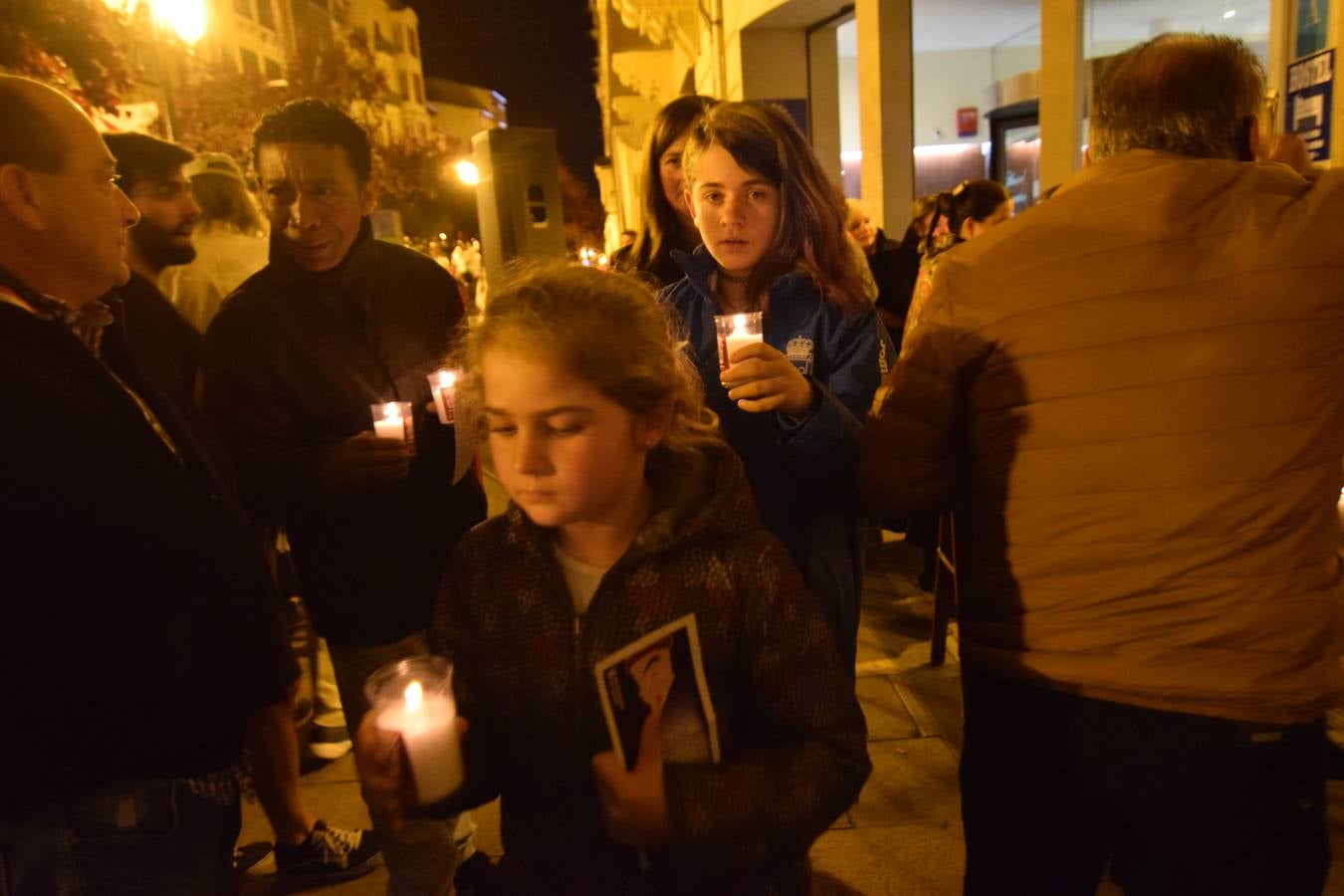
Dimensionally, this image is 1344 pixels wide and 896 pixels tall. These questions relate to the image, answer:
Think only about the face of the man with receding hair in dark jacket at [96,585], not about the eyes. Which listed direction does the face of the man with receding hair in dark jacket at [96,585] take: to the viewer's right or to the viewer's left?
to the viewer's right

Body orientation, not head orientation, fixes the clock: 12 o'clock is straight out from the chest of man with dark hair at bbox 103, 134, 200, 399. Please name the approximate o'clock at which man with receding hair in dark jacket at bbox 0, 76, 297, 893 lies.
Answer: man with receding hair in dark jacket at bbox 0, 76, 297, 893 is roughly at 3 o'clock from man with dark hair at bbox 103, 134, 200, 399.

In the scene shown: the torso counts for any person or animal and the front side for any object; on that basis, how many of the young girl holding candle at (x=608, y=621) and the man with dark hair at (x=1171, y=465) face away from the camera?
1

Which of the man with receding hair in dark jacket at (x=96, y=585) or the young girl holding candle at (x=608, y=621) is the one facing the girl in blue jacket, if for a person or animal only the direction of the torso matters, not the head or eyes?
the man with receding hair in dark jacket

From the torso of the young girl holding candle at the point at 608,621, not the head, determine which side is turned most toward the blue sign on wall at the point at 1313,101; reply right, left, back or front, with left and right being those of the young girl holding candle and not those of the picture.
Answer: back

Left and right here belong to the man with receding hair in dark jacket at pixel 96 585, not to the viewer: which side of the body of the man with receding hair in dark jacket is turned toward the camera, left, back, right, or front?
right

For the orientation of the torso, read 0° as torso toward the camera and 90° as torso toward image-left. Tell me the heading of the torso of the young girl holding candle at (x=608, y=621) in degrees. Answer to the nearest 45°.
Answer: approximately 45°

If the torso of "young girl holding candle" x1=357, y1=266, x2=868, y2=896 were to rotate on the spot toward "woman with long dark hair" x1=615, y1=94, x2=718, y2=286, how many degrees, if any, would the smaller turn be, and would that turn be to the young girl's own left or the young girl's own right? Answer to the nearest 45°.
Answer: approximately 135° to the young girl's own right

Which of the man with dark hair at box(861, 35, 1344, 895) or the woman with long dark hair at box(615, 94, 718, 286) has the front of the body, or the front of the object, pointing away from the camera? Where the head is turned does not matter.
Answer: the man with dark hair

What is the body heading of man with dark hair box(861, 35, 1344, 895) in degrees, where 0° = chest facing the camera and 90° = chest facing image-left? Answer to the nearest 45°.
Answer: approximately 180°

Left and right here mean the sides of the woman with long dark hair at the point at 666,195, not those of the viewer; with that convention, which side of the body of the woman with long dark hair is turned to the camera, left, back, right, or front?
front
